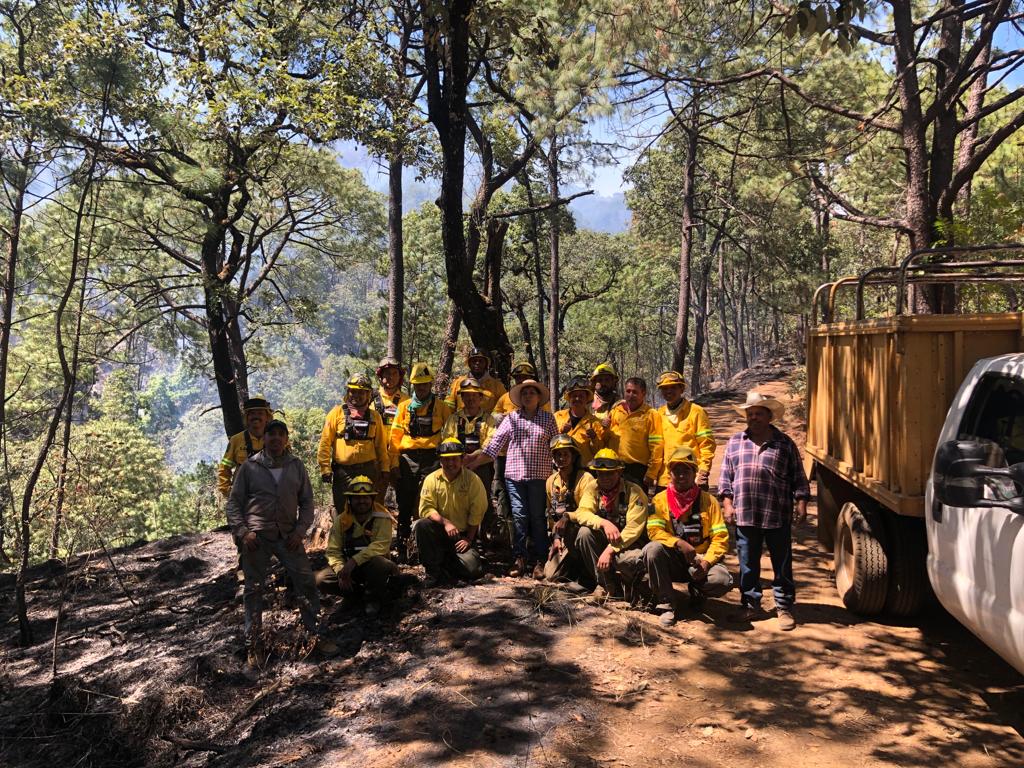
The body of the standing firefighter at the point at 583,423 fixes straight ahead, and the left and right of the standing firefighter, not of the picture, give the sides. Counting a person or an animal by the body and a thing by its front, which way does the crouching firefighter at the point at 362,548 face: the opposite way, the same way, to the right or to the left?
the same way

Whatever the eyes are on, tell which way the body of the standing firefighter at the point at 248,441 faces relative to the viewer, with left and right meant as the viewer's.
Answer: facing the viewer

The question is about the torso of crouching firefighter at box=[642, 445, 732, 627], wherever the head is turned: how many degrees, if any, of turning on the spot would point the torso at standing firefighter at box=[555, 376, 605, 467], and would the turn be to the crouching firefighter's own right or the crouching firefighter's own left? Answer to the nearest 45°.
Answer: approximately 135° to the crouching firefighter's own right

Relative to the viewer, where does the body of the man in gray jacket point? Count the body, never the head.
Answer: toward the camera

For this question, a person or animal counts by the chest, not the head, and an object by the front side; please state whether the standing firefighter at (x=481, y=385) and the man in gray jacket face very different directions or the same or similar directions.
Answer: same or similar directions

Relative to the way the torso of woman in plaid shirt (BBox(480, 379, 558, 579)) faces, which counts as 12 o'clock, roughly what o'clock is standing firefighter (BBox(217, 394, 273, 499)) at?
The standing firefighter is roughly at 3 o'clock from the woman in plaid shirt.

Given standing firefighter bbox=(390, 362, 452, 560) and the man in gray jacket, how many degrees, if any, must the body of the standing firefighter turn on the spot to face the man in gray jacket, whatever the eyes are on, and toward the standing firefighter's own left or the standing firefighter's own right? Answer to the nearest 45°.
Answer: approximately 45° to the standing firefighter's own right

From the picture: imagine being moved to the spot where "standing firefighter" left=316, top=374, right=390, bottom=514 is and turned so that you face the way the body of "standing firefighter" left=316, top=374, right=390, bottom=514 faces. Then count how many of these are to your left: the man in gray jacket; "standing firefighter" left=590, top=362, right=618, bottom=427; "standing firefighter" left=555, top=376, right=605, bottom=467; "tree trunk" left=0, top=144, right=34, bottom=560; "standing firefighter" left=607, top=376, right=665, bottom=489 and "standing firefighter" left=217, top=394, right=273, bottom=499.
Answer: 3

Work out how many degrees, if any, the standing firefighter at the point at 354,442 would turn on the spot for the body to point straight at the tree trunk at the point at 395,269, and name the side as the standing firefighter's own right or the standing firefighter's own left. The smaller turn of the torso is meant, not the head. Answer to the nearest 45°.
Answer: approximately 180°

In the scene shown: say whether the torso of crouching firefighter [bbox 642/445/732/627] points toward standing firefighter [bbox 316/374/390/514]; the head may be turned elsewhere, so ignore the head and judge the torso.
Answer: no

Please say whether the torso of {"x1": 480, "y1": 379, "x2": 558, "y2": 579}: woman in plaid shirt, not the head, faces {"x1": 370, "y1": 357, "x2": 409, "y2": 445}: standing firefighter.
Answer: no

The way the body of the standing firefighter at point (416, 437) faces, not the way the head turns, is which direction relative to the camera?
toward the camera

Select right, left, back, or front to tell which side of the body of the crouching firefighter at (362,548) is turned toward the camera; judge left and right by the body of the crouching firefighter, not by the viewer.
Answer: front

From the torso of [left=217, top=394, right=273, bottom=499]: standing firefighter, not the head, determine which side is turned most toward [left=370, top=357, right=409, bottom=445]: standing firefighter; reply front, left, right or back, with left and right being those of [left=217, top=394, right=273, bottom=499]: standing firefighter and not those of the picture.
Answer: left

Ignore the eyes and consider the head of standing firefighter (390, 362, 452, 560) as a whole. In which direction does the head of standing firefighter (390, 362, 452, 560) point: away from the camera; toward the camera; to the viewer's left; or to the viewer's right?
toward the camera

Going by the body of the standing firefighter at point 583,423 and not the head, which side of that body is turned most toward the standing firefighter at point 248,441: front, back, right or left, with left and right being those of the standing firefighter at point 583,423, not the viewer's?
right

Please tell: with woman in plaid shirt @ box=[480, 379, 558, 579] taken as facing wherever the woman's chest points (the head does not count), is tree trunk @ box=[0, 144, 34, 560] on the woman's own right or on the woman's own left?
on the woman's own right
